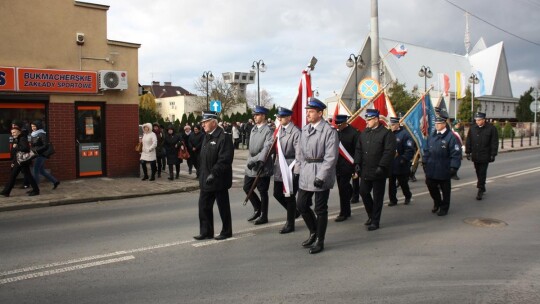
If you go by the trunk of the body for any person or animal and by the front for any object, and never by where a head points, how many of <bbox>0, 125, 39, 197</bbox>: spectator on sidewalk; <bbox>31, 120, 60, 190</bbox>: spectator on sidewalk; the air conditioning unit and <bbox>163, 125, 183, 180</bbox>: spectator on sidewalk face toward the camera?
2

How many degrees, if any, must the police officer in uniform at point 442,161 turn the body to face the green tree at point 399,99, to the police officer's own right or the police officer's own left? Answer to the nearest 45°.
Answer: approximately 135° to the police officer's own right

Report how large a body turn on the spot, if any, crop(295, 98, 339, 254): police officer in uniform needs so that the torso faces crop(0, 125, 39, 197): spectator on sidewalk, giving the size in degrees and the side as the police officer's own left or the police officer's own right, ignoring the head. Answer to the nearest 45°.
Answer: approximately 90° to the police officer's own right

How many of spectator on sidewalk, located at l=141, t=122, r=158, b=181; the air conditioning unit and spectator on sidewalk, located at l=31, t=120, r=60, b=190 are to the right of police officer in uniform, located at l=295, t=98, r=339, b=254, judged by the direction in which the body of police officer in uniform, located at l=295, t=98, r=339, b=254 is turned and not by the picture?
3

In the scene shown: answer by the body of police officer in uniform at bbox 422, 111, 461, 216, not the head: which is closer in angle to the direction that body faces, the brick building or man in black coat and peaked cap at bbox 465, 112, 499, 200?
the brick building

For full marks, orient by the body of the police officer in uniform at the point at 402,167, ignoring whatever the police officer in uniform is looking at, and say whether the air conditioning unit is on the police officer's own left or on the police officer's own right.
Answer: on the police officer's own right

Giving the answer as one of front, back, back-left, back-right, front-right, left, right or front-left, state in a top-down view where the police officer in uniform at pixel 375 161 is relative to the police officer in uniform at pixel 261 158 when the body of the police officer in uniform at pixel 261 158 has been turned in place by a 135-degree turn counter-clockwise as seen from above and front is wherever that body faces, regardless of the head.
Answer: front

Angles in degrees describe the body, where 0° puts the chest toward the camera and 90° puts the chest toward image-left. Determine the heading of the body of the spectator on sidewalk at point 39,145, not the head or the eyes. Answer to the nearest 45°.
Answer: approximately 90°

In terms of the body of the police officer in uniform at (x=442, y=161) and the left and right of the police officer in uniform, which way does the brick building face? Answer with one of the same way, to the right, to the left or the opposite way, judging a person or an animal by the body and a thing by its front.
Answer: to the left
